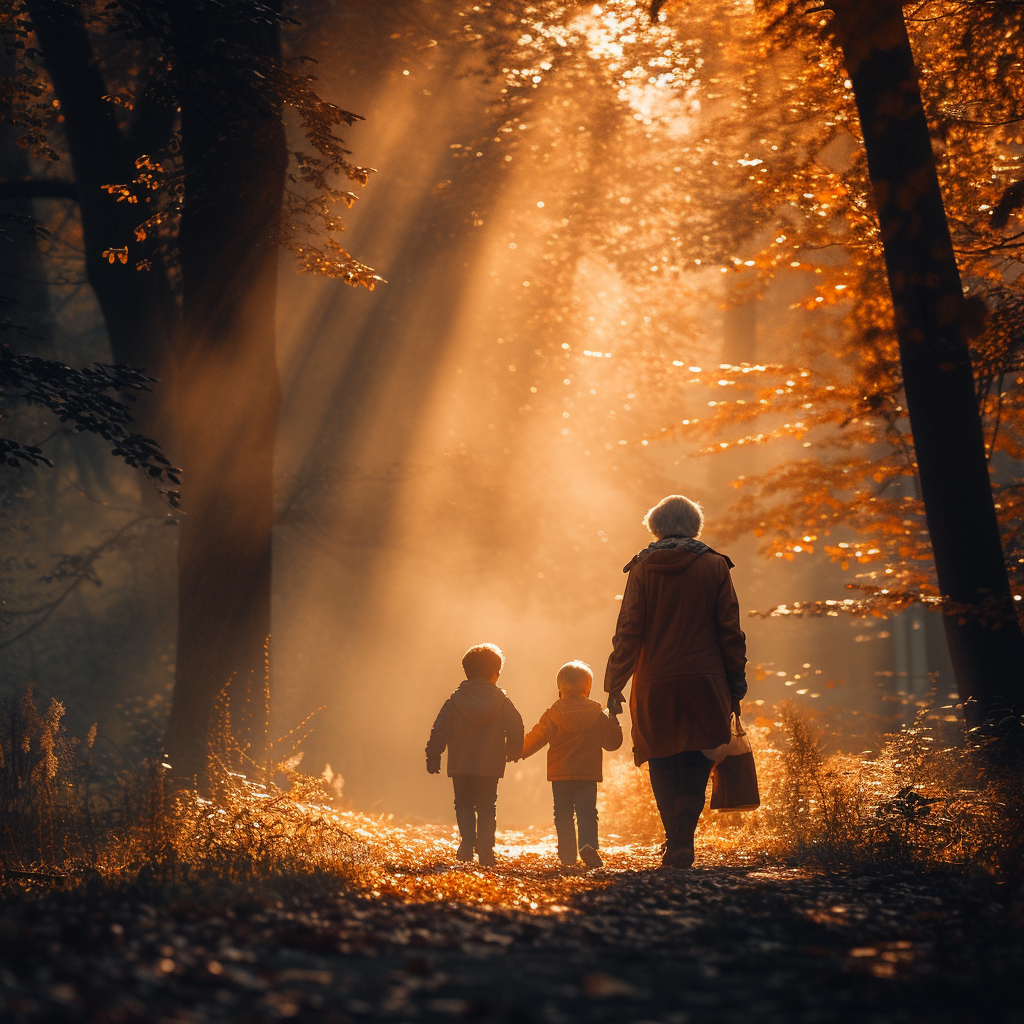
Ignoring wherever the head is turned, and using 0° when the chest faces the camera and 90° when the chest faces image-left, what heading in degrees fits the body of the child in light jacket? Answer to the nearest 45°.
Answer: approximately 180°

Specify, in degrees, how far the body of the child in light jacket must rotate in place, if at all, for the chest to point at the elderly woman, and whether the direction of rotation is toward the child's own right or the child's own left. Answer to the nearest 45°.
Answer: approximately 135° to the child's own right

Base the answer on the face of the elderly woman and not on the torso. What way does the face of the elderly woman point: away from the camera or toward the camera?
away from the camera

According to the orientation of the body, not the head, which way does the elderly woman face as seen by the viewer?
away from the camera

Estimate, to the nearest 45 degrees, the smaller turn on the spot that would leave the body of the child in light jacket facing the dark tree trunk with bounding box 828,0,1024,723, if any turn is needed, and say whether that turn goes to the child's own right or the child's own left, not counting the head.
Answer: approximately 90° to the child's own right

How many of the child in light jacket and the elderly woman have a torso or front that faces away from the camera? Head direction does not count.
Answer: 2

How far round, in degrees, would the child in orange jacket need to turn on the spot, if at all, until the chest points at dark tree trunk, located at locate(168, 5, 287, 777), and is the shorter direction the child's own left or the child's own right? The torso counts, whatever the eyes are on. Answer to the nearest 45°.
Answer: approximately 90° to the child's own left

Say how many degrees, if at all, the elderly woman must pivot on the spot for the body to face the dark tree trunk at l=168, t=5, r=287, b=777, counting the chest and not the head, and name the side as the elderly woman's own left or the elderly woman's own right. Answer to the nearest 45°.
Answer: approximately 45° to the elderly woman's own left

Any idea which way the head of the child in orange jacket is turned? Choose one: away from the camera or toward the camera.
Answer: away from the camera

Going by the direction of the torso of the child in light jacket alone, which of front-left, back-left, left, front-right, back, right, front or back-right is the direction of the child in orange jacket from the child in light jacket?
right

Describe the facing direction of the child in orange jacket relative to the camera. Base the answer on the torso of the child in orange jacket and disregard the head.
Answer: away from the camera
